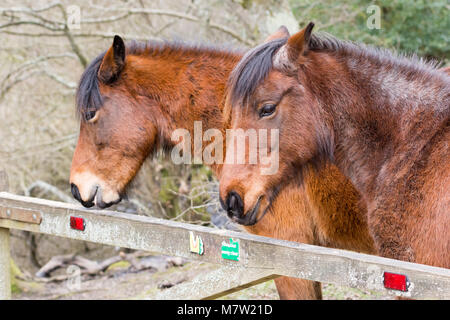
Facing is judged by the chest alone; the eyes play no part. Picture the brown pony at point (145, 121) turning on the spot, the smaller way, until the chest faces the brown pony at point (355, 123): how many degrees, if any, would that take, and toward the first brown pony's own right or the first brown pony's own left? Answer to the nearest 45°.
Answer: approximately 135° to the first brown pony's own left

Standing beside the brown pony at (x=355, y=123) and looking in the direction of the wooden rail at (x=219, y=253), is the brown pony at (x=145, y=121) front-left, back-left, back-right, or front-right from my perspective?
front-right

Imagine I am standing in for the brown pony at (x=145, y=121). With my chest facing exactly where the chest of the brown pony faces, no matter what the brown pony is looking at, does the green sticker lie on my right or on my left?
on my left
